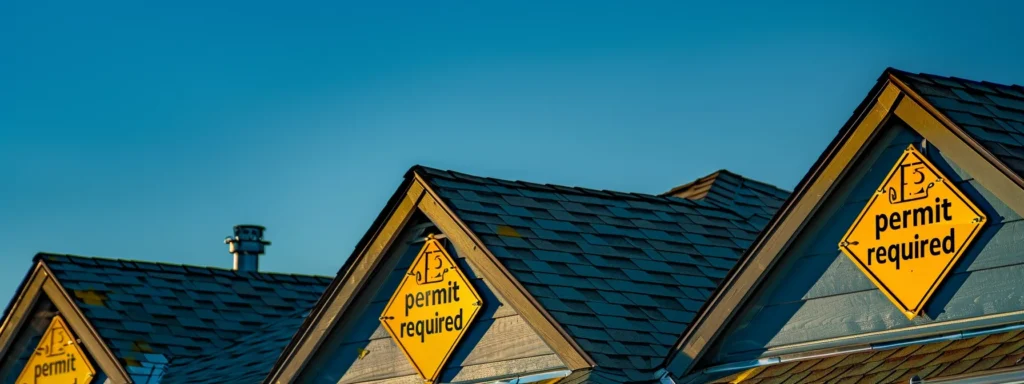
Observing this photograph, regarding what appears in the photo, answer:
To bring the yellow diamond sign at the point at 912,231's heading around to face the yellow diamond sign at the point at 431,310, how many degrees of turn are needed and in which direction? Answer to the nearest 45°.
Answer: approximately 45° to its right

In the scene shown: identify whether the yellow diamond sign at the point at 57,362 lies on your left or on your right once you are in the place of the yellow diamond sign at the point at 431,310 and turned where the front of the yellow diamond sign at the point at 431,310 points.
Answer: on your right

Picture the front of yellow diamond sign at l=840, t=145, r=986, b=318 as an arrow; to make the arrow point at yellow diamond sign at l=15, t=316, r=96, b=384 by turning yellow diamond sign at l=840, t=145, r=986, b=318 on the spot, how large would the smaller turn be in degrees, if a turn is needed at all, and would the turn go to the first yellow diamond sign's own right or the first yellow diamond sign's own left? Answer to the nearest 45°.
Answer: approximately 45° to the first yellow diamond sign's own right

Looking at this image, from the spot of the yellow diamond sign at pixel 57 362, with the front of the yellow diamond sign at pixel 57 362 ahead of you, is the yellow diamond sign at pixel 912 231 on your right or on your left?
on your left

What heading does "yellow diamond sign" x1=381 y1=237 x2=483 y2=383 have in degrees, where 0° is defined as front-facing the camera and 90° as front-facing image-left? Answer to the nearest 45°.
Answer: approximately 45°

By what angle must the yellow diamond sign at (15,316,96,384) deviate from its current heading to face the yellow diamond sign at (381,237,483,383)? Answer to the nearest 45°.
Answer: approximately 90° to its left

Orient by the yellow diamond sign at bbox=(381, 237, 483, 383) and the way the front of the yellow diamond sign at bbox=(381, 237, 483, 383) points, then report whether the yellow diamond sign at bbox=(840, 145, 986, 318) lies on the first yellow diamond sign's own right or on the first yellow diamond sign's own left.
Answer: on the first yellow diamond sign's own left
